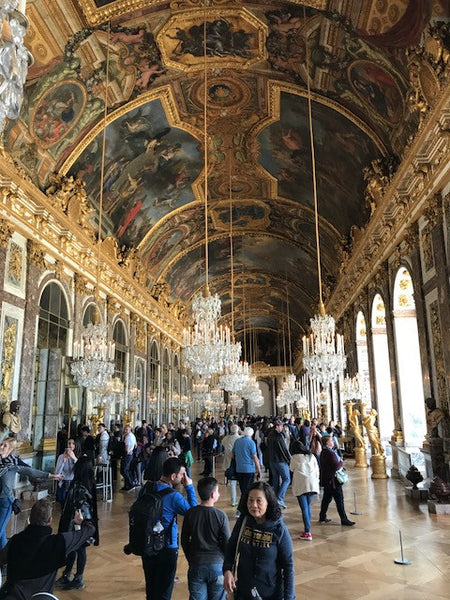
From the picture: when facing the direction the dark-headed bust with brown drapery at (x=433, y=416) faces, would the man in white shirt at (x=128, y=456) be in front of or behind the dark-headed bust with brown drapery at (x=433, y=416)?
in front

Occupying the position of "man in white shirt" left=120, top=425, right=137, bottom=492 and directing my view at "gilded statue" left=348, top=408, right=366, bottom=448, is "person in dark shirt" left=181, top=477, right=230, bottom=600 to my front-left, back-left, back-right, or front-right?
back-right

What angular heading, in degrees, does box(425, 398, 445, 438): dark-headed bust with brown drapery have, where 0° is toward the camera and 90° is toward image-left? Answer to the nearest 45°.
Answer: approximately 45°

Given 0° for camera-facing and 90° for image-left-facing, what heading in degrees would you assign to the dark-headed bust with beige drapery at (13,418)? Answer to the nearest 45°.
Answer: approximately 315°

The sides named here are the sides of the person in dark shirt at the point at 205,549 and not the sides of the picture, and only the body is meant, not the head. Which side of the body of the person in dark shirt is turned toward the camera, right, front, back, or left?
back

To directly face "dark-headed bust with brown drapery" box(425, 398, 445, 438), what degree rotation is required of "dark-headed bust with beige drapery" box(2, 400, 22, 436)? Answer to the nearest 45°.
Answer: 0° — it already faces it

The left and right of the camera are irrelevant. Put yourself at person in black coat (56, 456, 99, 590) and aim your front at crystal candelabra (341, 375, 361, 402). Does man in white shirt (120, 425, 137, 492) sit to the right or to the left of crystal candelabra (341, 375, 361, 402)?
left

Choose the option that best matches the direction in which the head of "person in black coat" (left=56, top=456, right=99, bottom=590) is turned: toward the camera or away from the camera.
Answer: away from the camera

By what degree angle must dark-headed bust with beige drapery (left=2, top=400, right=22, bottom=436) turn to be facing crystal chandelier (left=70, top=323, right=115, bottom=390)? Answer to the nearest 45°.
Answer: approximately 45° to its left

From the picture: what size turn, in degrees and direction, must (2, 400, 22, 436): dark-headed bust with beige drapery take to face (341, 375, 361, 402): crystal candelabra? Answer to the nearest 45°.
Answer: approximately 45° to its left

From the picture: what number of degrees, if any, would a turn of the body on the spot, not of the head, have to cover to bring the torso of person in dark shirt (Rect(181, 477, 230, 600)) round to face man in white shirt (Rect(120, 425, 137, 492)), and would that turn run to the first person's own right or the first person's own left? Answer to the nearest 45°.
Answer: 0° — they already face them

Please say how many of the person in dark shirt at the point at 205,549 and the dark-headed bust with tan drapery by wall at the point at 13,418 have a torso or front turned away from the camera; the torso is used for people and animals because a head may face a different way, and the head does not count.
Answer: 1

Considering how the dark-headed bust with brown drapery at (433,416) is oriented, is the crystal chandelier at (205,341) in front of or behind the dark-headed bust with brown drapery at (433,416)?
in front
